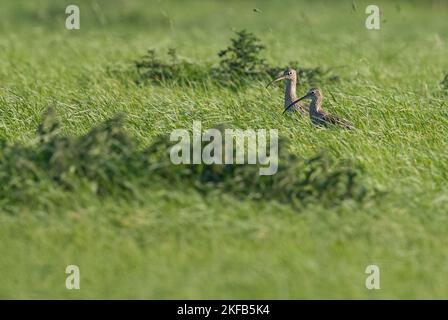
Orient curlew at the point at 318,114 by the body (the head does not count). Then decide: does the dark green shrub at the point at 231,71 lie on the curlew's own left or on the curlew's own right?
on the curlew's own right

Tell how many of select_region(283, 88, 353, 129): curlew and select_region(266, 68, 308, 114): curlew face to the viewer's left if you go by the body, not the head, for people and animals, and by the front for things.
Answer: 2

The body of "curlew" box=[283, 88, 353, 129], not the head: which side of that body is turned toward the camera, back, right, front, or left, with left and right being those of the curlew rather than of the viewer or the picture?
left

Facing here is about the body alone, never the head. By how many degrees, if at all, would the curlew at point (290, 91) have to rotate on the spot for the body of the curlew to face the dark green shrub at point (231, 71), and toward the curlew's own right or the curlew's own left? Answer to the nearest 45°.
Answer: approximately 45° to the curlew's own right

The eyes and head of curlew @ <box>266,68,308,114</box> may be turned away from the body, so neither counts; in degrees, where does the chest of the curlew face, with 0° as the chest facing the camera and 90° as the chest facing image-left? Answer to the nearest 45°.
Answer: approximately 90°

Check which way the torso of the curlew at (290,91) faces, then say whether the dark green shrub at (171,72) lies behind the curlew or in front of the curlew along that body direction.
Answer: in front
